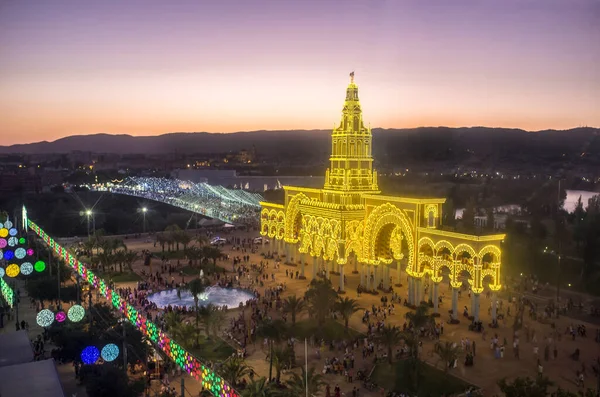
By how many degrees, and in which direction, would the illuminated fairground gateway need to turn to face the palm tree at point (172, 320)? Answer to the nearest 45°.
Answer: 0° — it already faces it

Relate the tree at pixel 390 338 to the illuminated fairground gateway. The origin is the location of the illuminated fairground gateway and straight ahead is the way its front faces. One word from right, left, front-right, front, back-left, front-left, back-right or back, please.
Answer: front-left

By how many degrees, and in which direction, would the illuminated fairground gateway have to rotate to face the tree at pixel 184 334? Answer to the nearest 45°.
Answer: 0° — it already faces it

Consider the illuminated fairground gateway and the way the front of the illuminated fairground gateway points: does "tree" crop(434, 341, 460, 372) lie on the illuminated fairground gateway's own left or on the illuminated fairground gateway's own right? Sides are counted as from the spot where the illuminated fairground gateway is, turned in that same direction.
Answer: on the illuminated fairground gateway's own left

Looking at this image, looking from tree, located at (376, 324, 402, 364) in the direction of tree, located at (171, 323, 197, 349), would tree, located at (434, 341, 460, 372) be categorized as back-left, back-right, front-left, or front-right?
back-left

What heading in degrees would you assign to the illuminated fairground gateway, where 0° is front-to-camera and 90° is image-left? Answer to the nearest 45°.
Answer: approximately 45°
